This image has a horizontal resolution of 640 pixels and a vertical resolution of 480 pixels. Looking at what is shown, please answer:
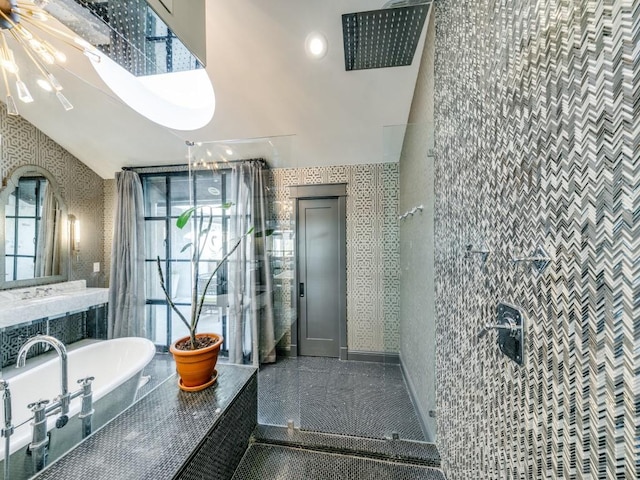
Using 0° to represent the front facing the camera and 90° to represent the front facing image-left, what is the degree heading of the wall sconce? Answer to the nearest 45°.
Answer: approximately 315°

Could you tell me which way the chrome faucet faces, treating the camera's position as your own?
facing to the left of the viewer

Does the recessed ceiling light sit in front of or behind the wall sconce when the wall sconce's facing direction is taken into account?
in front

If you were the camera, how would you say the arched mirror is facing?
facing the viewer and to the right of the viewer

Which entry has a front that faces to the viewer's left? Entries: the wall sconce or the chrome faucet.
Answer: the chrome faucet

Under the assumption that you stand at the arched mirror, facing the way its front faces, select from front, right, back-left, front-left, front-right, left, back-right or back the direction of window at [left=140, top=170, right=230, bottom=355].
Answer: left

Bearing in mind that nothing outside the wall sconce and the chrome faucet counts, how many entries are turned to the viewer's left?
1

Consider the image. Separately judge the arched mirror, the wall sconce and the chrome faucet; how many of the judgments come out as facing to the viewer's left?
1

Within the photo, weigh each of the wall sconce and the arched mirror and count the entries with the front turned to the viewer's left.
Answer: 0
